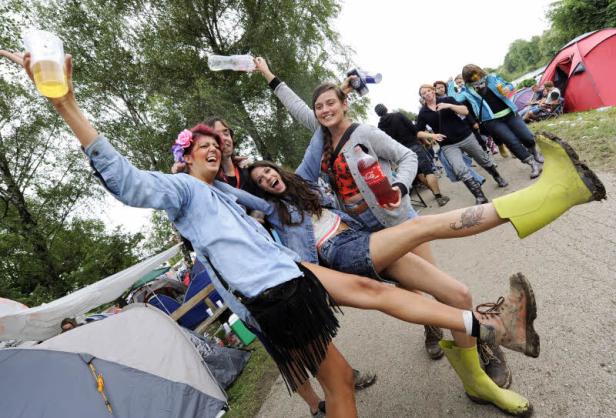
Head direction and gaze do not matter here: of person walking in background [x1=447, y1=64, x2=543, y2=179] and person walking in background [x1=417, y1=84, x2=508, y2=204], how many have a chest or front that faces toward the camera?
2

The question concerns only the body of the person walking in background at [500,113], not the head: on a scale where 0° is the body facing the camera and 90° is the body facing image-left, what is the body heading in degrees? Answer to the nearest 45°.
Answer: approximately 0°

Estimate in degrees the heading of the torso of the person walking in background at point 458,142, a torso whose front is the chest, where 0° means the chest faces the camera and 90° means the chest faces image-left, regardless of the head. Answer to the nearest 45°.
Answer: approximately 0°

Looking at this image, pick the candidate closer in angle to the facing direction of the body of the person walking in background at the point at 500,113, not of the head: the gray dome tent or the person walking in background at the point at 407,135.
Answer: the gray dome tent

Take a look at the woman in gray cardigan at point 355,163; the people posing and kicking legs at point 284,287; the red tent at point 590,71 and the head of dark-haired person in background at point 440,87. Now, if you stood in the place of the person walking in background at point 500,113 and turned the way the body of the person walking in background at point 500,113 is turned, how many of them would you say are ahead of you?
2

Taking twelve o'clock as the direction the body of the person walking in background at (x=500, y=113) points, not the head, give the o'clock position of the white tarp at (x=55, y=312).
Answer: The white tarp is roughly at 2 o'clock from the person walking in background.

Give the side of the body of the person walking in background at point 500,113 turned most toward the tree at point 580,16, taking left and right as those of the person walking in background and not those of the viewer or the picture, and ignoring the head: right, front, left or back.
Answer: back

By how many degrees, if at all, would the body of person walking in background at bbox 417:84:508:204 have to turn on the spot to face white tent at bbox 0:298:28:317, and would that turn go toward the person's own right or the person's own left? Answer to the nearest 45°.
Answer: approximately 45° to the person's own right

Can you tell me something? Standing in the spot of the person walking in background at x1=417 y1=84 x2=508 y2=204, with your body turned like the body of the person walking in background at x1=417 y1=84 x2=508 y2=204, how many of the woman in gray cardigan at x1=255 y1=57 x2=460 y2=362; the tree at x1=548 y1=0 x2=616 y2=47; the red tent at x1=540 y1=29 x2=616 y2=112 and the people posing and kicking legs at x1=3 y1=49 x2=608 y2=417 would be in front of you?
2

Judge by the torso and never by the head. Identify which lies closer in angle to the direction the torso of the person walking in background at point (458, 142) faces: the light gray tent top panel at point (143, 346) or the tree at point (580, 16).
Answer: the light gray tent top panel

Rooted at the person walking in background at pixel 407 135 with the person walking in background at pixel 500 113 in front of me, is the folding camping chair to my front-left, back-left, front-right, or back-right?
back-right
